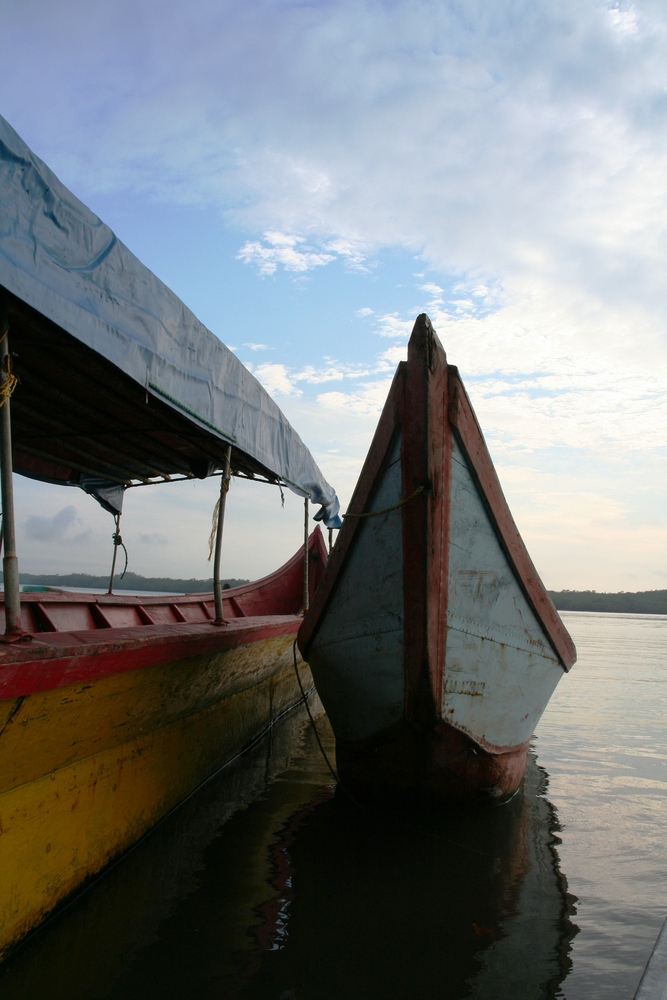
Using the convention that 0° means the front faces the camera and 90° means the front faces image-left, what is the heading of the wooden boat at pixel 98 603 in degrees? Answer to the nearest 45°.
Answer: approximately 225°

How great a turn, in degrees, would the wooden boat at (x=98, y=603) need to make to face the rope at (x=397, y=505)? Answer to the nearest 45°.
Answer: approximately 45° to its right

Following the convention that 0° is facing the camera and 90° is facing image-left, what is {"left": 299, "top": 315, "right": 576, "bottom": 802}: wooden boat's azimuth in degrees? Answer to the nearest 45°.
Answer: approximately 0°

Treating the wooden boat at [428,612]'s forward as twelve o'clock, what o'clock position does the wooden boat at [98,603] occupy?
the wooden boat at [98,603] is roughly at 2 o'clock from the wooden boat at [428,612].

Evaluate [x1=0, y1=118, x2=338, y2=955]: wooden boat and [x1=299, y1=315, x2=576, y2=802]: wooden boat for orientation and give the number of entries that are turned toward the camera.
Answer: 1

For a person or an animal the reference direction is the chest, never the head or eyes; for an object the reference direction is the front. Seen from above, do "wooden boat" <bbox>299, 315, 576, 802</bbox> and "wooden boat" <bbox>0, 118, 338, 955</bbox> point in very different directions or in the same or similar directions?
very different directions

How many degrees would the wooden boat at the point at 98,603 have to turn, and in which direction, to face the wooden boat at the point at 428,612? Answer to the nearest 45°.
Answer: approximately 45° to its right
